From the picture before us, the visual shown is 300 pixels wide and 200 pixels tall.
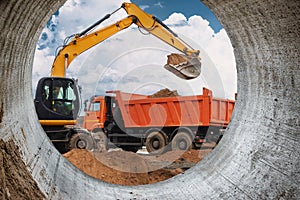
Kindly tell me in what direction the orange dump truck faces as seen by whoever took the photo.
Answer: facing away from the viewer and to the left of the viewer

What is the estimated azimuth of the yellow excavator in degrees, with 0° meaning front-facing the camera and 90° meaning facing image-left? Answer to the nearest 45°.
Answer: approximately 270°
